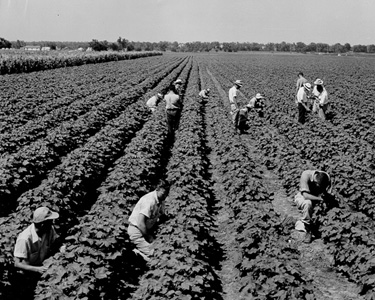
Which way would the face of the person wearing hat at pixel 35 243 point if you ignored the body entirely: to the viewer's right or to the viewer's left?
to the viewer's right

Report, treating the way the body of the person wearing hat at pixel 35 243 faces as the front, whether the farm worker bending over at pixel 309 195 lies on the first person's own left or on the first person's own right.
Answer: on the first person's own left

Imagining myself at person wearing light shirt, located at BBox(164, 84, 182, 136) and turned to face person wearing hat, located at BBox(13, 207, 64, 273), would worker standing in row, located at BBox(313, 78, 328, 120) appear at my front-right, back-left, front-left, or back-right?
back-left

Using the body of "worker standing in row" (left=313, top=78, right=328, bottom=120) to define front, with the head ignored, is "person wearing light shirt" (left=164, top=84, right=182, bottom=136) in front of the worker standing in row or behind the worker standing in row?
in front

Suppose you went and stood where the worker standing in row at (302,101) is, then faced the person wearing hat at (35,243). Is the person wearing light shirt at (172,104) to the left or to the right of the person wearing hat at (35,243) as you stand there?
right

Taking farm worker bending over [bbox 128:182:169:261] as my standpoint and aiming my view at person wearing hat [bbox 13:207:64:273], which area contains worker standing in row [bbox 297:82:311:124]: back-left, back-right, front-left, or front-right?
back-right

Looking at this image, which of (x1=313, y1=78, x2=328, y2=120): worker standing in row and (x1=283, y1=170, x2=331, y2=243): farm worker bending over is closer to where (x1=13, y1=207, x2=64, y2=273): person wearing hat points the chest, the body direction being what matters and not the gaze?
the farm worker bending over

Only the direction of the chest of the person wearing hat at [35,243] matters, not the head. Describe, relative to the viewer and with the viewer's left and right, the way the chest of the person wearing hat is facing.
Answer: facing the viewer and to the right of the viewer

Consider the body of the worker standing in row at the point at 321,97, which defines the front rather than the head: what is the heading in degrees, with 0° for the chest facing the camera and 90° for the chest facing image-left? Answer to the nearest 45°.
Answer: approximately 45°
